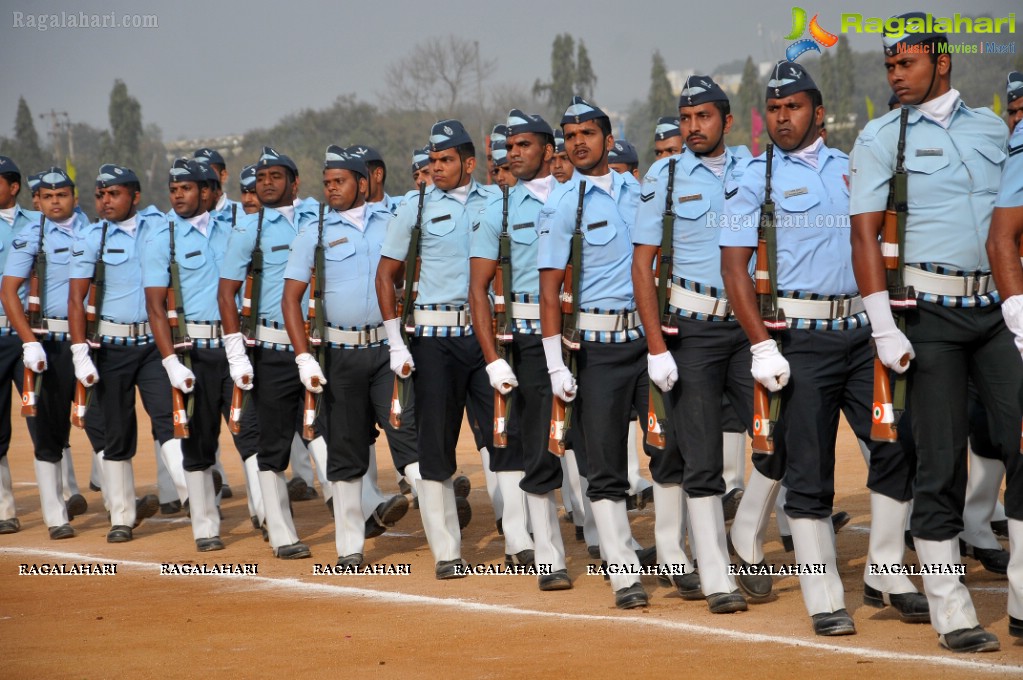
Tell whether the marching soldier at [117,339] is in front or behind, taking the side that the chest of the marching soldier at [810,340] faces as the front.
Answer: behind

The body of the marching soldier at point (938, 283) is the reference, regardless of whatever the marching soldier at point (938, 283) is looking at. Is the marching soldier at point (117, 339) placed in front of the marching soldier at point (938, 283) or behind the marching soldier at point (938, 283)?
behind
